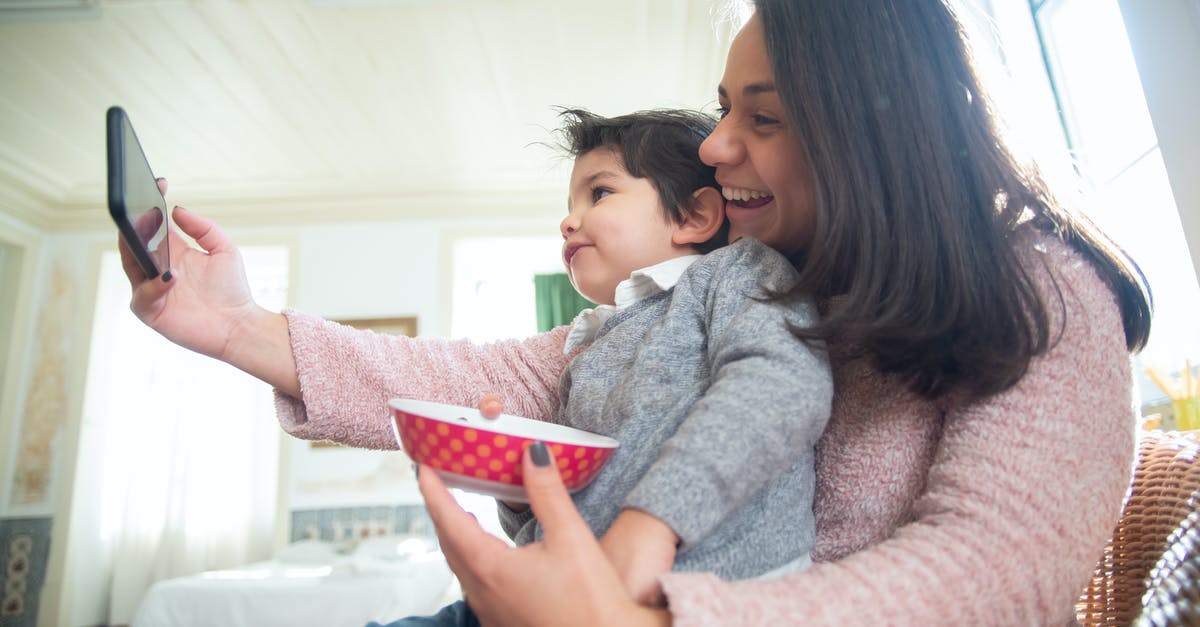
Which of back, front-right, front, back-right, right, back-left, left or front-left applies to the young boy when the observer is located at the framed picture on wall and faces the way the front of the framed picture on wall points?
front

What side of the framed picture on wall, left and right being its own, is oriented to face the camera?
front

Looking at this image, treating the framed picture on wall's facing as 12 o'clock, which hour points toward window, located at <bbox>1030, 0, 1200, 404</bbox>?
The window is roughly at 11 o'clock from the framed picture on wall.

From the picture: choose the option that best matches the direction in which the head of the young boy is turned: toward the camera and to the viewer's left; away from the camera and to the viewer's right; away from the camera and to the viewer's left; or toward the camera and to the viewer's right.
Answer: toward the camera and to the viewer's left

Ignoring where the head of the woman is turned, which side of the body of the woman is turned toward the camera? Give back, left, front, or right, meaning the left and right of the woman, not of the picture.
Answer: left

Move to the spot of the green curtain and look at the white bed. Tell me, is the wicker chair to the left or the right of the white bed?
left

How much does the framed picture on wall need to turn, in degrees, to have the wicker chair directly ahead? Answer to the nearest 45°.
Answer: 0° — it already faces it

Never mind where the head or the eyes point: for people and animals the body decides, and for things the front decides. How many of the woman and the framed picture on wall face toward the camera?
1

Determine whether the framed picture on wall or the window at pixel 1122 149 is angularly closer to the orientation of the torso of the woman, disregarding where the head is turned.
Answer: the framed picture on wall

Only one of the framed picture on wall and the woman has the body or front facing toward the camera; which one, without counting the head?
the framed picture on wall
